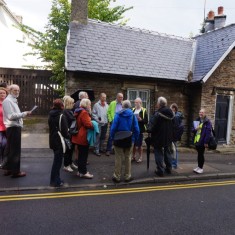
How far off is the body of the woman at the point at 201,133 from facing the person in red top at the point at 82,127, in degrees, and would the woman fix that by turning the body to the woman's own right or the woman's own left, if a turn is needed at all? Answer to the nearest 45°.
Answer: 0° — they already face them

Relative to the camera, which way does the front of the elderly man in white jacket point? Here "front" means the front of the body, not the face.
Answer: to the viewer's right

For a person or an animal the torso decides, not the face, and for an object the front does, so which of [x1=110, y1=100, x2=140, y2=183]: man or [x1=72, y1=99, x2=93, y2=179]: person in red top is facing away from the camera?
the man

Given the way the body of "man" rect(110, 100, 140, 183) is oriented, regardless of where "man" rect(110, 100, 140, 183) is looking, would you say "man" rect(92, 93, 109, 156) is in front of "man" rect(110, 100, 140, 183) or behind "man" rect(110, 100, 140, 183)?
in front

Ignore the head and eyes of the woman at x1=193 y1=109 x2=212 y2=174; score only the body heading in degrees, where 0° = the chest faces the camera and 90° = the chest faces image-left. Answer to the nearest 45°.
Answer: approximately 45°

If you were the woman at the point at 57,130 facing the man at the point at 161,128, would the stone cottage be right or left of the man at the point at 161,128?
left

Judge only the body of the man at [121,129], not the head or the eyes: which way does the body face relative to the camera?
away from the camera

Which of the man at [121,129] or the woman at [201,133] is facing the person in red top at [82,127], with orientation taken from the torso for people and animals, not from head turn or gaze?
the woman

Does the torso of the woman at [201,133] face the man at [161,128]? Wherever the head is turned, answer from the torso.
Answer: yes

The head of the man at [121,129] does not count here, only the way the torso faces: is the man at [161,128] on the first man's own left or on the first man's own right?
on the first man's own right

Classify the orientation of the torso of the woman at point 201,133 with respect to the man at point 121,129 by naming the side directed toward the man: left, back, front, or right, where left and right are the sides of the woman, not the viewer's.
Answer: front
